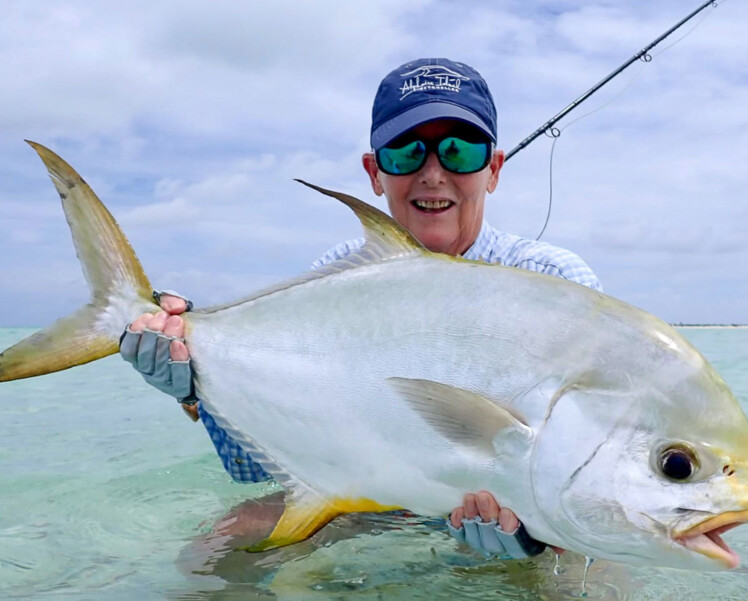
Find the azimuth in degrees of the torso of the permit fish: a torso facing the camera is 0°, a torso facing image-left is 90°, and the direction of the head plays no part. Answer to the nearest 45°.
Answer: approximately 270°
